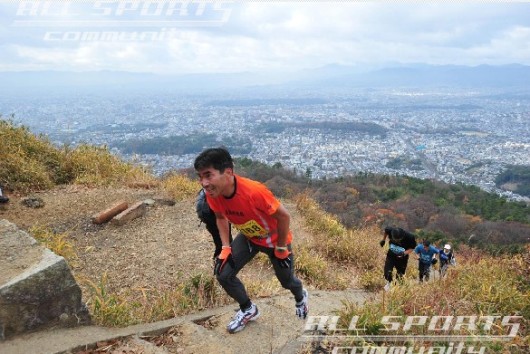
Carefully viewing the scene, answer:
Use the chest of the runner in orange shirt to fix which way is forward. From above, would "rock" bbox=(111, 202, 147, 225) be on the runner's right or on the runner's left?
on the runner's right

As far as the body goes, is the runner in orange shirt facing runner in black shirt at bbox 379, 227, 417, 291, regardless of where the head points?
no

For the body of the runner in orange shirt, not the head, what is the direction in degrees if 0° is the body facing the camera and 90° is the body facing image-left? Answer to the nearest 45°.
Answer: approximately 45°

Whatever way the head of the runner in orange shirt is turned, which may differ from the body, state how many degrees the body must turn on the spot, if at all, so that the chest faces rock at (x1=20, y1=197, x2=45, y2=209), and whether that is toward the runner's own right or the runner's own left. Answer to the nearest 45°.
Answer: approximately 90° to the runner's own right

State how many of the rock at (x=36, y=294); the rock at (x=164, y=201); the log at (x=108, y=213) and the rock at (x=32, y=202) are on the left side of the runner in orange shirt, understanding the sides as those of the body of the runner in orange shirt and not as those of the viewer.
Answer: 0

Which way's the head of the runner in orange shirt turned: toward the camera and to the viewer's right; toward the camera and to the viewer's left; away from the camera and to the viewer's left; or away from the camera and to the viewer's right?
toward the camera and to the viewer's left

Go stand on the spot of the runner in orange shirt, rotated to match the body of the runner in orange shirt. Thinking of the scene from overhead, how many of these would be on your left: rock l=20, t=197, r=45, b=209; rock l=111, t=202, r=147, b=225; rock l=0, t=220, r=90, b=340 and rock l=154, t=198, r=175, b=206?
0

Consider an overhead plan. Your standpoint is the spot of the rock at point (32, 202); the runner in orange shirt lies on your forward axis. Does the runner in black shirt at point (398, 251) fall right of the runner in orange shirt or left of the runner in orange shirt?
left

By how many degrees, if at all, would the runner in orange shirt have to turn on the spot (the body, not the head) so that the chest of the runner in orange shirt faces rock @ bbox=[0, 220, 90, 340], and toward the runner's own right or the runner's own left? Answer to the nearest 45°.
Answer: approximately 45° to the runner's own right

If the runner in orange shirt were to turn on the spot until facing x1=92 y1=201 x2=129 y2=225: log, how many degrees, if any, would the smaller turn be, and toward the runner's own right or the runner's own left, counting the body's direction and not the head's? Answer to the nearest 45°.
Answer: approximately 90° to the runner's own right

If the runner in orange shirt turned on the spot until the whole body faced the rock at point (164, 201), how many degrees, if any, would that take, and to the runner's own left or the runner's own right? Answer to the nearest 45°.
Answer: approximately 135° to the runner's own right

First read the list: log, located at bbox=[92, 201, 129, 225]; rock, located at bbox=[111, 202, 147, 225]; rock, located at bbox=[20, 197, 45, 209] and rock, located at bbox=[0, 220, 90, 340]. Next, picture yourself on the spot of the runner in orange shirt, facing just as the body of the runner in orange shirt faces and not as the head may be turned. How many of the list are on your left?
0
